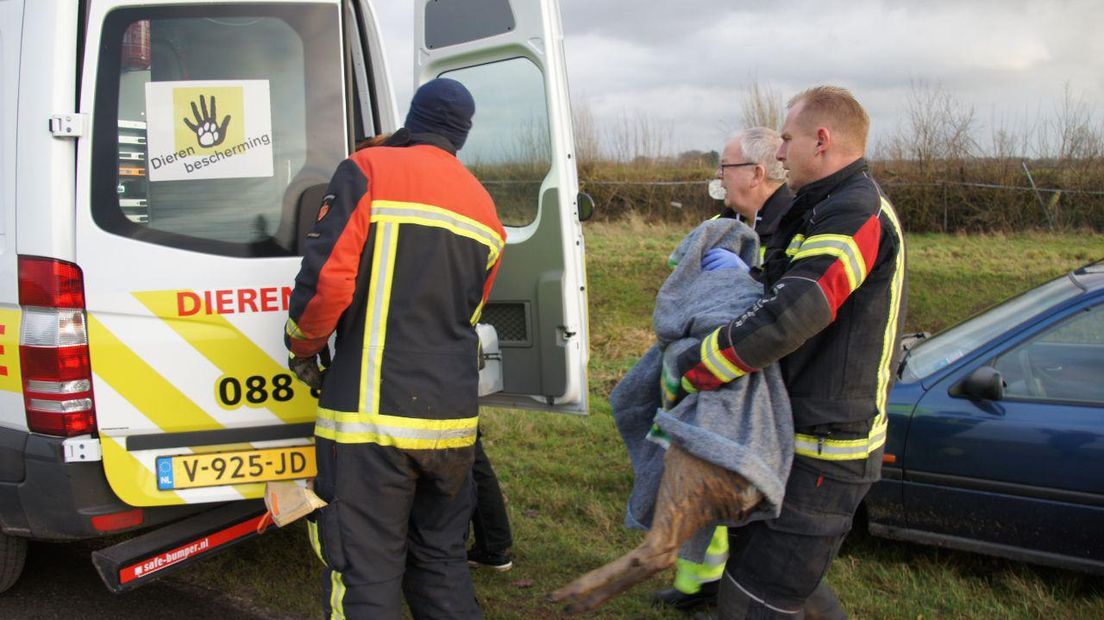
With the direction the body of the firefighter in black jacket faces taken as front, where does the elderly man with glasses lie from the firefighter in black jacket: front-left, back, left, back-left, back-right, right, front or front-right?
right

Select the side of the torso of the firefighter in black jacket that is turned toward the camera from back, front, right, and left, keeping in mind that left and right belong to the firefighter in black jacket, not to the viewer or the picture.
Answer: left

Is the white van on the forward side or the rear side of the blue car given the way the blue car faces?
on the forward side

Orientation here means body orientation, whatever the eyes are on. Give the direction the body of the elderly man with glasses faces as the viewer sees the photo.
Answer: to the viewer's left

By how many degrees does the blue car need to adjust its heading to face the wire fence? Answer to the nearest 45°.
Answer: approximately 90° to its right

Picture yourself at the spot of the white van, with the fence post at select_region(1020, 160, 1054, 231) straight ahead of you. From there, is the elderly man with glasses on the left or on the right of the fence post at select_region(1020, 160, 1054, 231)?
right

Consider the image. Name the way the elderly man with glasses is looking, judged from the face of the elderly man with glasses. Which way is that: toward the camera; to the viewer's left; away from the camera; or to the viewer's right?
to the viewer's left

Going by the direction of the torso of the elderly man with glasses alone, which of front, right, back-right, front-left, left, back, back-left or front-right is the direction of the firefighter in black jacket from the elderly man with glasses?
left

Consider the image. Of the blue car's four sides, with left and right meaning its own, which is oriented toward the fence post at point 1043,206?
right

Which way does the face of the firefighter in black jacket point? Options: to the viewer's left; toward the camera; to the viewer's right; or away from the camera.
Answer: to the viewer's left

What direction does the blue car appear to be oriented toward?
to the viewer's left
